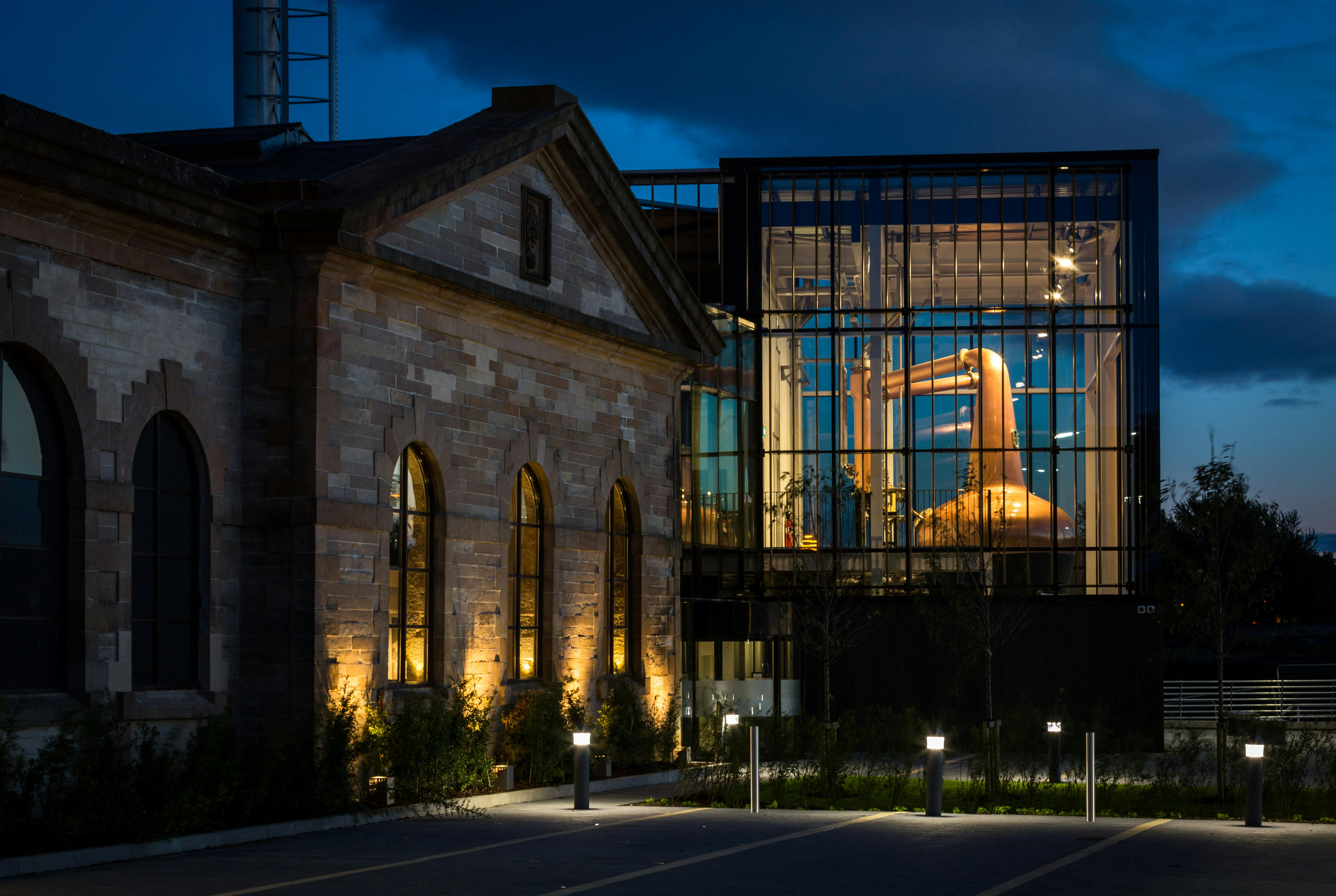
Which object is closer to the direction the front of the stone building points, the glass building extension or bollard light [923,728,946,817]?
the bollard light

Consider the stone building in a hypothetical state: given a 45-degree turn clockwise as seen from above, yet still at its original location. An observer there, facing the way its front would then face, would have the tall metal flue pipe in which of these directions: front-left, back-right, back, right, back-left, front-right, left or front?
back

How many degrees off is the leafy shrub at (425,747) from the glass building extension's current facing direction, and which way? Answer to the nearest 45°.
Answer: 0° — it already faces it

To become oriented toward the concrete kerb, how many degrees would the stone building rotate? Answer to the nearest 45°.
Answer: approximately 45° to its right

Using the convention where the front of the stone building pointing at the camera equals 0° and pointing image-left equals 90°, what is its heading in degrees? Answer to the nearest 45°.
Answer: approximately 315°

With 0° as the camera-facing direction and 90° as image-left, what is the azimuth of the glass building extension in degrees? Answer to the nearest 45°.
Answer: approximately 0°

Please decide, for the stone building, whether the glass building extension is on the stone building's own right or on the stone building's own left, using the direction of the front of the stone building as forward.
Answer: on the stone building's own left
